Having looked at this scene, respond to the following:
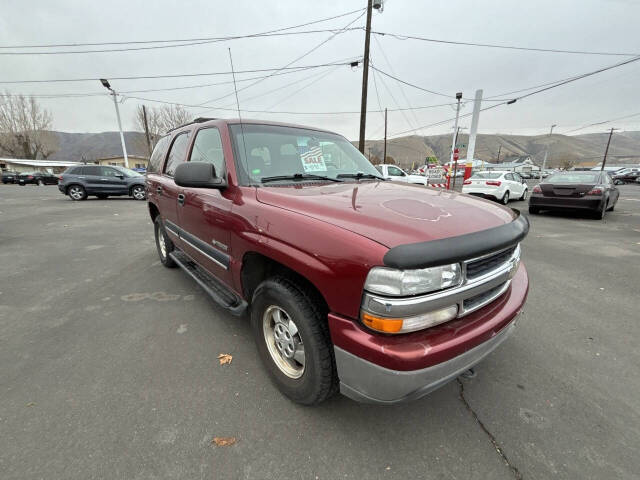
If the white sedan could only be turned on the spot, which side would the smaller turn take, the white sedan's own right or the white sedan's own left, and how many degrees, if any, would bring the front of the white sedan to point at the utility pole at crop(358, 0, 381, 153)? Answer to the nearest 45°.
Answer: approximately 135° to the white sedan's own left

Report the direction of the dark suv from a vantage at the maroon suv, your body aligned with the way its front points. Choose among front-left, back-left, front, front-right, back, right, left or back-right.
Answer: back

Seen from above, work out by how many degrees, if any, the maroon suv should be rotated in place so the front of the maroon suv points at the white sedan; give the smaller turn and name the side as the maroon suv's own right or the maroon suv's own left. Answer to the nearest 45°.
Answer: approximately 90° to the maroon suv's own left

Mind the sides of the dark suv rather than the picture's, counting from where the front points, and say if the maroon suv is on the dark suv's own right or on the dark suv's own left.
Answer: on the dark suv's own right

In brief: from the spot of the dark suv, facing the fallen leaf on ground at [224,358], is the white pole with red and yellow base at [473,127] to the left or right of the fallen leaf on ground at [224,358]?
left

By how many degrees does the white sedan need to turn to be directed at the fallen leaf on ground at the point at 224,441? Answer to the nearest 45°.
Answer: approximately 135° to its right

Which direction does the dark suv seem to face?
to the viewer's right

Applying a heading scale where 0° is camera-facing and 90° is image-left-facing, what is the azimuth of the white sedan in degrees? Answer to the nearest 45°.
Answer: approximately 225°

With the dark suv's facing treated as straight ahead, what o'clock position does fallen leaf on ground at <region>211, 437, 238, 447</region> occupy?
The fallen leaf on ground is roughly at 3 o'clock from the dark suv.
